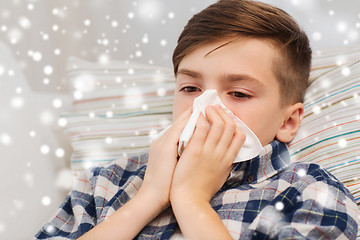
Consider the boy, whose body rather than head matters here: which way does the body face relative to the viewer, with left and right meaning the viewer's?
facing the viewer and to the left of the viewer

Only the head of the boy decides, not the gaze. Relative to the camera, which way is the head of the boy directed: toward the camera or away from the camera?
toward the camera
